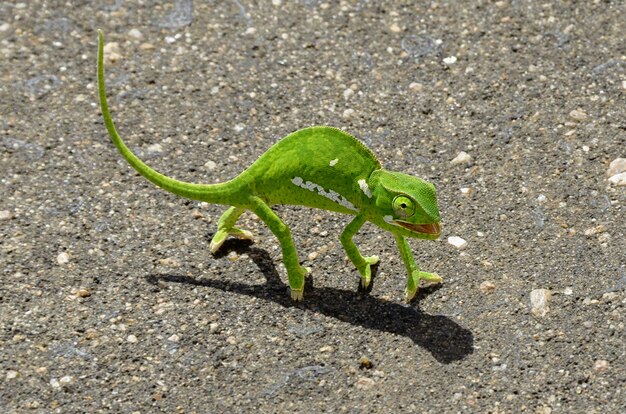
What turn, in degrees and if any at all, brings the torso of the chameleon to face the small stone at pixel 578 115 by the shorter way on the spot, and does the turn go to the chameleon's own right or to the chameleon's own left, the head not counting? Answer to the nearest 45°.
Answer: approximately 45° to the chameleon's own left

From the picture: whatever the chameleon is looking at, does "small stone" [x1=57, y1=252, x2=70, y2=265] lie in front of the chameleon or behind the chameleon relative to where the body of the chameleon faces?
behind

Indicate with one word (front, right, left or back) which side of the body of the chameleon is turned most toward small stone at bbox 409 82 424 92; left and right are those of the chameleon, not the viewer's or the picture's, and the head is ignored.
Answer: left

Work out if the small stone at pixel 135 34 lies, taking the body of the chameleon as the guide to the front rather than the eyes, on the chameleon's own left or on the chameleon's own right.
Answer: on the chameleon's own left

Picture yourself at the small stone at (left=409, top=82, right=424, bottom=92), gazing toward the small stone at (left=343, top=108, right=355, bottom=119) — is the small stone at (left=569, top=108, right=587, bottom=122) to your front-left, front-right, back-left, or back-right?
back-left

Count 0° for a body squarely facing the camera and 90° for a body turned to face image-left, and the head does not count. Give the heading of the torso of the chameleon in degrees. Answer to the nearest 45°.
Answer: approximately 270°

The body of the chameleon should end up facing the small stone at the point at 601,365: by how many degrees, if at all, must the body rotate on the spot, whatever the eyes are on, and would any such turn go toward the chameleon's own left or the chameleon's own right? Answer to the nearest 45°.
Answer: approximately 45° to the chameleon's own right

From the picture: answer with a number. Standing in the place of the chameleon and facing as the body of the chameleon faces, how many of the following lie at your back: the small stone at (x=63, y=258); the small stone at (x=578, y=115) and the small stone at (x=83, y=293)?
2

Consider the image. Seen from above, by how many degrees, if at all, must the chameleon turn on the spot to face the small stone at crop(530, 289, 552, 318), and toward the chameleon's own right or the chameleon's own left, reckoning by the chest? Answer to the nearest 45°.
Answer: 0° — it already faces it

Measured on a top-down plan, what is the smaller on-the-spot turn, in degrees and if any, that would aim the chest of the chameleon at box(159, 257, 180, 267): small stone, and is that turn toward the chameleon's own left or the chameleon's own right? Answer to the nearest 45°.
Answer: approximately 180°

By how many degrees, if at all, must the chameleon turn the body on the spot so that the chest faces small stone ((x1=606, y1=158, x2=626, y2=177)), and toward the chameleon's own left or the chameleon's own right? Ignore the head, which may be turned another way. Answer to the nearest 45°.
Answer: approximately 45° to the chameleon's own left

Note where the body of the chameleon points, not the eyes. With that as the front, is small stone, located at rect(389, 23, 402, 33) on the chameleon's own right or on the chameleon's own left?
on the chameleon's own left

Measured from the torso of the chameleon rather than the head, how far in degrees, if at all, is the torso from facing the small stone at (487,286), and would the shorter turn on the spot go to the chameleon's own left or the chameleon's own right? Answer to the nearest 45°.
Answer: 0° — it already faces it
